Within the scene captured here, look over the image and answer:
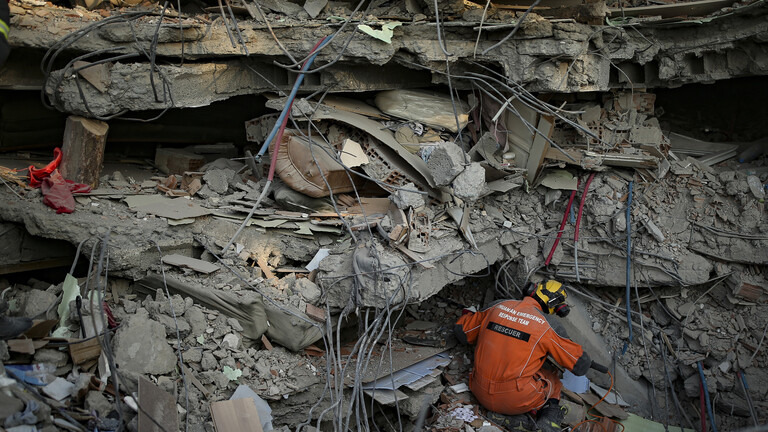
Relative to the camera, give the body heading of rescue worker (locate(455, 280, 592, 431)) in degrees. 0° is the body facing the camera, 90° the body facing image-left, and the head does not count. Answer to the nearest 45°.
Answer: approximately 225°

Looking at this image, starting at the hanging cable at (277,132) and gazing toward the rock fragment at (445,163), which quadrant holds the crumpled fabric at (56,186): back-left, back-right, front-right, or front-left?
back-right

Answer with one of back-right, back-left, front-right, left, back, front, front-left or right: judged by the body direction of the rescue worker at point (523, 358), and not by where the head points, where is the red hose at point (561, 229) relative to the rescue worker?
front-left

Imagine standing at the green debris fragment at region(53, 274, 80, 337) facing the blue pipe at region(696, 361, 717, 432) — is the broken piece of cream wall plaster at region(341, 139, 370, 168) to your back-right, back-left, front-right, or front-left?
front-left

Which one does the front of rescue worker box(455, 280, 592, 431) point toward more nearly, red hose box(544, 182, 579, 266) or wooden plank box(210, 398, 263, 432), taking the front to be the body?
the red hose

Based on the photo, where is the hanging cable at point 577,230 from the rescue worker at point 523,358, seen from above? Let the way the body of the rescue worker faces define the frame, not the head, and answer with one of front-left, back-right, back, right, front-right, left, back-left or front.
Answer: front-left

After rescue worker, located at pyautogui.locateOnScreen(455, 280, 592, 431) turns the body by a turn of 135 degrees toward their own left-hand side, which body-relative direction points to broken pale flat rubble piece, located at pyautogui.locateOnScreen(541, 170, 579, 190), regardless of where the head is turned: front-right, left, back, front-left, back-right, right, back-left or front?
right
